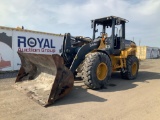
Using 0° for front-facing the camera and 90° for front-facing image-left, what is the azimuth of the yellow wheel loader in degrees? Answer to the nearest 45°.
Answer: approximately 45°
